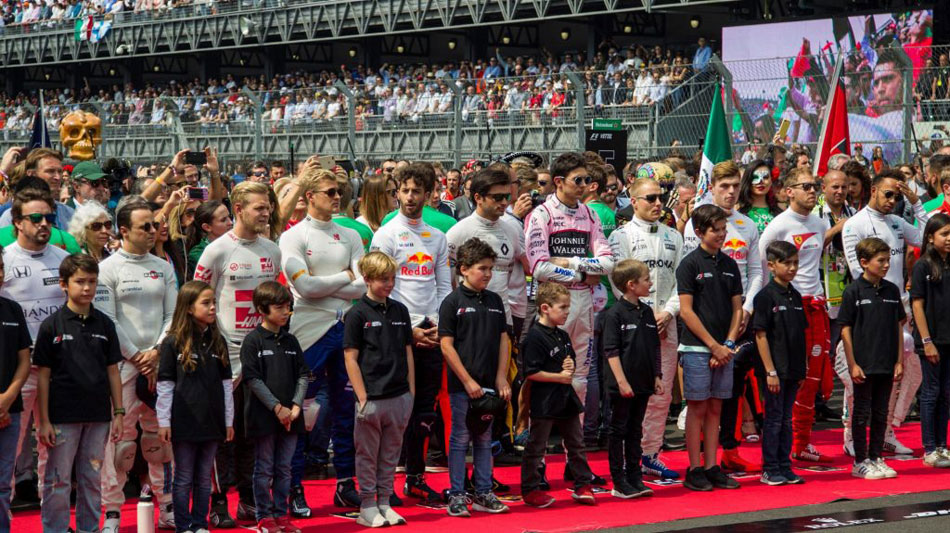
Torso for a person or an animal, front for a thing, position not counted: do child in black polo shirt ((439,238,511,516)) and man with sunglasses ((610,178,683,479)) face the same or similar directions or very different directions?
same or similar directions

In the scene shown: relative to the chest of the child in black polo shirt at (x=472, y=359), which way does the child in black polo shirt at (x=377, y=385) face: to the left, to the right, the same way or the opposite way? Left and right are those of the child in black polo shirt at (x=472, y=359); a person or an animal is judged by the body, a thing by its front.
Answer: the same way

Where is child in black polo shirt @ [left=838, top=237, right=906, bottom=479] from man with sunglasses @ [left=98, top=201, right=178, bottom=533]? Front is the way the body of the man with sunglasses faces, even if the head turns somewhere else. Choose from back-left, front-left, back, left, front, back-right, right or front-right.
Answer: front-left

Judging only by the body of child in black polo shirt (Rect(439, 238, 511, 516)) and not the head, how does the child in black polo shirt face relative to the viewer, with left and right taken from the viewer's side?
facing the viewer and to the right of the viewer

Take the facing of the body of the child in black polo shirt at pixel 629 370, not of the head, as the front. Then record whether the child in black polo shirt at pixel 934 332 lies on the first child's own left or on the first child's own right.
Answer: on the first child's own left

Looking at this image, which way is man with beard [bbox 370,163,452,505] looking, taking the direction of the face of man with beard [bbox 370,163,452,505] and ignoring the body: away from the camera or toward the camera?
toward the camera

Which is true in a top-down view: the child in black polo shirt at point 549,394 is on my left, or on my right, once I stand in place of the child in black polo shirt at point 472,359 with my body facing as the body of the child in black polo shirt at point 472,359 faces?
on my left

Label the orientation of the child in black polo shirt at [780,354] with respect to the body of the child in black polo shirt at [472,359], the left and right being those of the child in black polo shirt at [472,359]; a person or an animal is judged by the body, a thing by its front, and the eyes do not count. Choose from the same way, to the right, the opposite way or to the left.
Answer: the same way

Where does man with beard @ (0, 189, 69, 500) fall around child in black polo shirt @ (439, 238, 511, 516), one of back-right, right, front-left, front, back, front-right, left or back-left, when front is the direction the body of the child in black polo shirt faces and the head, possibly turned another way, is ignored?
back-right

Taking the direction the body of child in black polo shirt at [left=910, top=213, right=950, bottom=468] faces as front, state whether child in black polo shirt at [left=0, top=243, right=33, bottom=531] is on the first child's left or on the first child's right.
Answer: on the first child's right

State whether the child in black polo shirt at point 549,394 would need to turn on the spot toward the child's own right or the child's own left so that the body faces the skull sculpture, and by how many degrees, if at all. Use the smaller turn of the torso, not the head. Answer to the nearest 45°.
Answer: approximately 180°

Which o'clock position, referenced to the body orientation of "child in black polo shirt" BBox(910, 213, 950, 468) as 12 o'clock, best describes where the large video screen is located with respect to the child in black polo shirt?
The large video screen is roughly at 7 o'clock from the child in black polo shirt.

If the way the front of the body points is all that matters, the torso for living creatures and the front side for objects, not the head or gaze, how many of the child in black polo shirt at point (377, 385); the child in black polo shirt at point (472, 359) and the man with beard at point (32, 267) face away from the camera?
0

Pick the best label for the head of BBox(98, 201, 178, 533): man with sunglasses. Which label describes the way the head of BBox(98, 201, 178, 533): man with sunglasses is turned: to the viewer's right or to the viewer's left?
to the viewer's right
